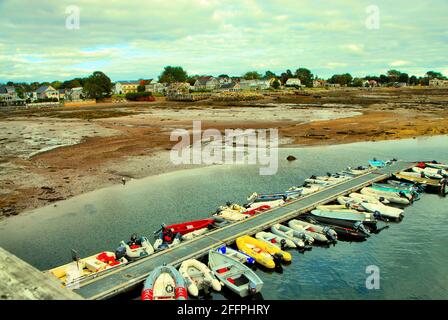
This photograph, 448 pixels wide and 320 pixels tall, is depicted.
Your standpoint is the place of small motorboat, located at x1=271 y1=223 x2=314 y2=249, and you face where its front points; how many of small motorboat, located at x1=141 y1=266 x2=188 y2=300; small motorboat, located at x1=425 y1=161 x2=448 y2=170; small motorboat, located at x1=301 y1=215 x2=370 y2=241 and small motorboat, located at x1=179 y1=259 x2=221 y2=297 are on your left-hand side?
2

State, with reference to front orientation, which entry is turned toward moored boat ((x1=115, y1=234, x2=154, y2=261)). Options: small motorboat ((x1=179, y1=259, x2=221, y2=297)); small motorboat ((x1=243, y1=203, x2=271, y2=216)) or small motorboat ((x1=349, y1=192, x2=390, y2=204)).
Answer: small motorboat ((x1=179, y1=259, x2=221, y2=297))

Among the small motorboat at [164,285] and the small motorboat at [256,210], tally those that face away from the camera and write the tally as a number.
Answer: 1

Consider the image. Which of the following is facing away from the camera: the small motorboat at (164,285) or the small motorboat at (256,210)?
the small motorboat at (164,285)

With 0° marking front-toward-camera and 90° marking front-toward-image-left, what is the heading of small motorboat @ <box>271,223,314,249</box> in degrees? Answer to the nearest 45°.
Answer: approximately 135°

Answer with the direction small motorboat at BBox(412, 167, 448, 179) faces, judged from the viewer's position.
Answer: facing away from the viewer and to the left of the viewer

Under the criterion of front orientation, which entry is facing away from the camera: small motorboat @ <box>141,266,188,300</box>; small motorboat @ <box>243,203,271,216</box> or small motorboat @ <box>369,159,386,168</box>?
small motorboat @ <box>141,266,188,300</box>

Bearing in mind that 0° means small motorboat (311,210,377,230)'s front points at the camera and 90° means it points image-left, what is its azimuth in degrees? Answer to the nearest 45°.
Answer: approximately 135°

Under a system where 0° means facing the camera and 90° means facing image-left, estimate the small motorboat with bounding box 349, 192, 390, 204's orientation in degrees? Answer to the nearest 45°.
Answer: approximately 135°

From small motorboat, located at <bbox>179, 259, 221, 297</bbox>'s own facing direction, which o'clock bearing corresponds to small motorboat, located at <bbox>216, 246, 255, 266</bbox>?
small motorboat, located at <bbox>216, 246, 255, 266</bbox> is roughly at 3 o'clock from small motorboat, located at <bbox>179, 259, 221, 297</bbox>.

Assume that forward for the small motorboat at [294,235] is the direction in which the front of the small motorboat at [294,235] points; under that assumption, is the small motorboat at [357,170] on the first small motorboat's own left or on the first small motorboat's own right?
on the first small motorboat's own right

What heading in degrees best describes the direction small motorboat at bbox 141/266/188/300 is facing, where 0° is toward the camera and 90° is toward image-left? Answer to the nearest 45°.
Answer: approximately 180°

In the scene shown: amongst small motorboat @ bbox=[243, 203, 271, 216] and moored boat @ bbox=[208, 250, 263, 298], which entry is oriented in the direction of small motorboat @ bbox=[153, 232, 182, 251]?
the moored boat
